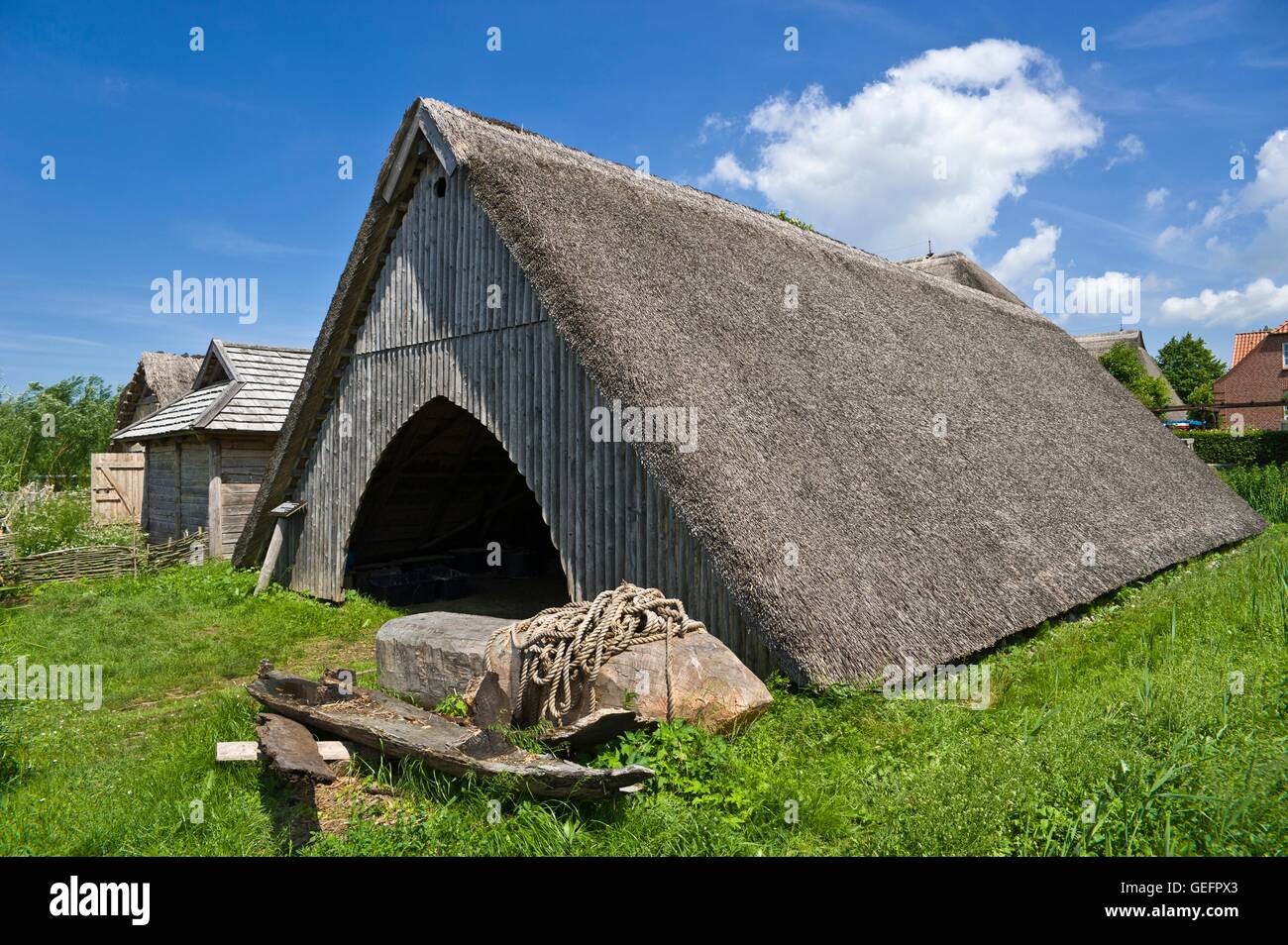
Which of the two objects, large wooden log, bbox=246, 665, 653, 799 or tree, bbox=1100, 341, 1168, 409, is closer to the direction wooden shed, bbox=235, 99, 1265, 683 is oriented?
the large wooden log

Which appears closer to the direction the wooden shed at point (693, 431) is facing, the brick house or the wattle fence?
the wattle fence

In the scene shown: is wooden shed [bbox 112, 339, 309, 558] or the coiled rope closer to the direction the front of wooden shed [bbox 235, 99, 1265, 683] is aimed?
the coiled rope

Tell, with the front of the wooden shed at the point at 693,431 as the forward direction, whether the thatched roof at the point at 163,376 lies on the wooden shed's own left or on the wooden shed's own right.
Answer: on the wooden shed's own right

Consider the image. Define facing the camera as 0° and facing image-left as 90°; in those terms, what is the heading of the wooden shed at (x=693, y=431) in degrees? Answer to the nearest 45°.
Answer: approximately 45°

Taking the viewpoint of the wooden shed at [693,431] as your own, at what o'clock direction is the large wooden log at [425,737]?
The large wooden log is roughly at 11 o'clock from the wooden shed.

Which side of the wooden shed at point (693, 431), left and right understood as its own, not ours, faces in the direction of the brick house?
back

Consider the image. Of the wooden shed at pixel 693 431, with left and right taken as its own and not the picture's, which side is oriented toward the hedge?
back

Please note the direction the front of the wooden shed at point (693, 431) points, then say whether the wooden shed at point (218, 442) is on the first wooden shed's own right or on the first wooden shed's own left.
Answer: on the first wooden shed's own right

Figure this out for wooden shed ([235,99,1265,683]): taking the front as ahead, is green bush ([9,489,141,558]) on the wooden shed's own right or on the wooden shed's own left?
on the wooden shed's own right
